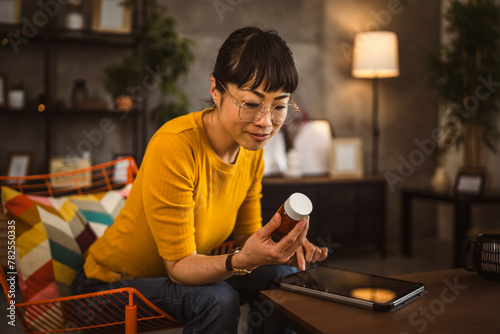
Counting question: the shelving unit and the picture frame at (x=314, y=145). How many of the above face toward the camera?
2

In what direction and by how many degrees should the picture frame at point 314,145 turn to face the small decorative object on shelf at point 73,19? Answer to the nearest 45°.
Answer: approximately 45° to its right

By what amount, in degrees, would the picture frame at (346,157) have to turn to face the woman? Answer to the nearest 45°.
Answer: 0° — it already faces them

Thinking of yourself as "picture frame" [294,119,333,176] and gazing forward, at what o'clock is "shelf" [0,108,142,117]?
The shelf is roughly at 2 o'clock from the picture frame.

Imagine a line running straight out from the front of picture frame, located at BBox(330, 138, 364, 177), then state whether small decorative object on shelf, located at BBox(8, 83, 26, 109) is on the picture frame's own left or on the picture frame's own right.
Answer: on the picture frame's own right

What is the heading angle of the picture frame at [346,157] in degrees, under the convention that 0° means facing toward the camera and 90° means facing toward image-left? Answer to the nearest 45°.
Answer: approximately 0°

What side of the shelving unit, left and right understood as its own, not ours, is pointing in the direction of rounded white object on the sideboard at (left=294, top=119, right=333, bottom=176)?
left

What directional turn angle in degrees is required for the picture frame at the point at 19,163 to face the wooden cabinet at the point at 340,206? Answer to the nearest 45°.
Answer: approximately 90° to its left

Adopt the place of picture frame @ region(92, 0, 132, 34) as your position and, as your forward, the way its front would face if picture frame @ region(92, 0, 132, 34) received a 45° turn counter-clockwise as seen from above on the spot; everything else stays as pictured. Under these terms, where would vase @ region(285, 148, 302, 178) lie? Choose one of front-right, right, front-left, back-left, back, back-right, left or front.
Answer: front-left

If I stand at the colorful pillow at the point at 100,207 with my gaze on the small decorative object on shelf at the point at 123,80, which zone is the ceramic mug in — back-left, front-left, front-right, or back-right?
back-right
